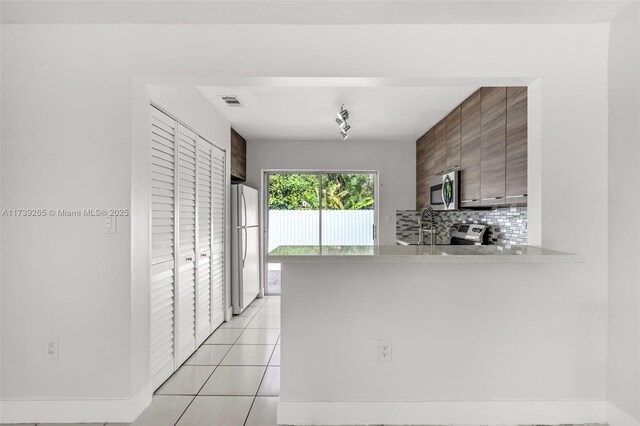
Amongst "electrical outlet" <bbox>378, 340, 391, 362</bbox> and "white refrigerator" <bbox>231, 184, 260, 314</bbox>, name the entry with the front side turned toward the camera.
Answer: the electrical outlet

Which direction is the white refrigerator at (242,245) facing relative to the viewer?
to the viewer's right

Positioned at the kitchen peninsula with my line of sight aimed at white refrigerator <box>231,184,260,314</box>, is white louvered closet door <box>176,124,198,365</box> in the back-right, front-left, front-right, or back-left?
front-left

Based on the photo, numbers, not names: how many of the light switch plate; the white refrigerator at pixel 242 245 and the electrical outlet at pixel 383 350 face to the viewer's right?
1

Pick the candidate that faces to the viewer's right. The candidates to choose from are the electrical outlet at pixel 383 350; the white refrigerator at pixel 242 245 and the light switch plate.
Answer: the white refrigerator

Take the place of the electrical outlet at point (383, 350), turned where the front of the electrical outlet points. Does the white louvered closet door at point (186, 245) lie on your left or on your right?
on your right

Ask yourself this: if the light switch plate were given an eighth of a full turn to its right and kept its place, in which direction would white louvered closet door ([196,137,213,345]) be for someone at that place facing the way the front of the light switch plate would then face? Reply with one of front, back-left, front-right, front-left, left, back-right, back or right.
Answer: back

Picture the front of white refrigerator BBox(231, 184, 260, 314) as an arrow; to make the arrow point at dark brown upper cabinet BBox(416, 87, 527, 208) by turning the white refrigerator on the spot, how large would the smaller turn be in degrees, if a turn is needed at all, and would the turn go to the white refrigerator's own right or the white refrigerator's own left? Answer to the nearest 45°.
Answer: approximately 45° to the white refrigerator's own right

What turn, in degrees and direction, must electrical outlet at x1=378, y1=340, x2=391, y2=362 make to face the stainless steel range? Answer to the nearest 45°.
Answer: approximately 135° to its left

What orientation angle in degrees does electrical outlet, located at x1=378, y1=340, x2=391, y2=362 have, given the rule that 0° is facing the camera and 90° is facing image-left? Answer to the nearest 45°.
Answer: approximately 0°

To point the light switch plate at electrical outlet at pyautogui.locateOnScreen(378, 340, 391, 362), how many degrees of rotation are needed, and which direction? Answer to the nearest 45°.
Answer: approximately 45° to its left

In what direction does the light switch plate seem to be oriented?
toward the camera

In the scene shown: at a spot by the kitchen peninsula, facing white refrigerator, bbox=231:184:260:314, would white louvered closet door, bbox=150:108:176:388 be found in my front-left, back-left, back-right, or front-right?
front-left

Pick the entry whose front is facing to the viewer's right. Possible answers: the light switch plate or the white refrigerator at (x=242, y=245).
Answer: the white refrigerator

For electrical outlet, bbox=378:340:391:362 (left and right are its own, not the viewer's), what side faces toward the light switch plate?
right
